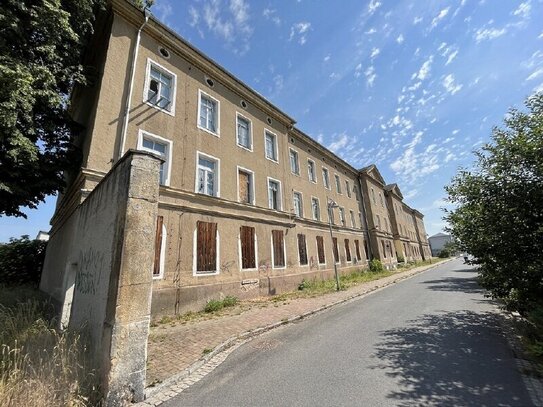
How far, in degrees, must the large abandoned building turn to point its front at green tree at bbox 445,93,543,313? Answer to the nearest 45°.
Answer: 0° — it already faces it

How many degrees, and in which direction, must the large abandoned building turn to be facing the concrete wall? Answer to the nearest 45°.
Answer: approximately 45° to its right

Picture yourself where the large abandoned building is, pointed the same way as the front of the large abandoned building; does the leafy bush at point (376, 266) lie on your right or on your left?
on your left

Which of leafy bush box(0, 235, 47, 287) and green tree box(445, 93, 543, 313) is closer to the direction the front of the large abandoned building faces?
the green tree

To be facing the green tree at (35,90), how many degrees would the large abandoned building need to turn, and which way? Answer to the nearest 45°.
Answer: approximately 90° to its right

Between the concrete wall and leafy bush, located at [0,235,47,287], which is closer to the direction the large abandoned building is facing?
the concrete wall

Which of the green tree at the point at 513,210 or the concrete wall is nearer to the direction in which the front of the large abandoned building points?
the green tree
